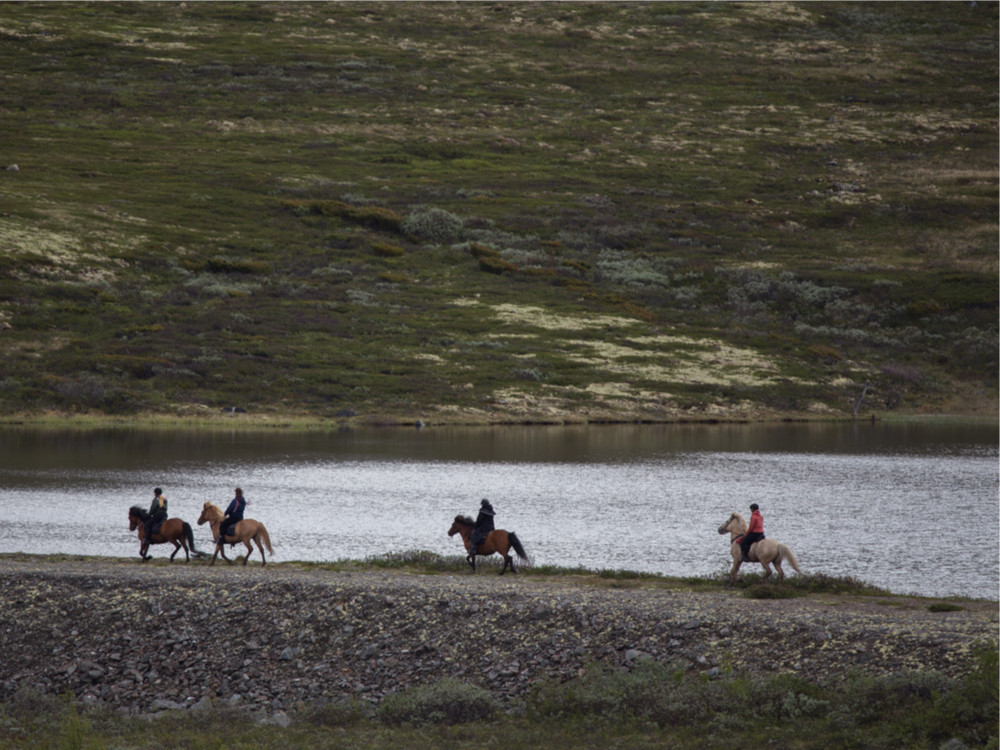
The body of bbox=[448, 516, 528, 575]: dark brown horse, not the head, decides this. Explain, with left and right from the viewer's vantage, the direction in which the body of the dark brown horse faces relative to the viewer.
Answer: facing to the left of the viewer

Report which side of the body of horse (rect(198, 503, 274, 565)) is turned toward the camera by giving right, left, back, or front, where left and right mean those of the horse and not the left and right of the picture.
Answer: left

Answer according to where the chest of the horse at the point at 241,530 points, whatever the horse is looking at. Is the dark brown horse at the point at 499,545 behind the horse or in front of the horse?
behind

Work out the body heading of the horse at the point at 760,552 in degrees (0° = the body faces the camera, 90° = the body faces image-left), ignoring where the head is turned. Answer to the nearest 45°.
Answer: approximately 90°

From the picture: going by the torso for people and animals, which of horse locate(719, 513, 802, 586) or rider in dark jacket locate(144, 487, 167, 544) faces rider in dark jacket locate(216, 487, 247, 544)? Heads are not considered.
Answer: the horse

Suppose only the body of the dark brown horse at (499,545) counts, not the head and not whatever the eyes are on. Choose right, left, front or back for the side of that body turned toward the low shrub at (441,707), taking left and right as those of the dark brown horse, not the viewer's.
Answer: left

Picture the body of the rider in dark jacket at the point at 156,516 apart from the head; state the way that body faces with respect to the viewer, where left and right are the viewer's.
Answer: facing to the left of the viewer

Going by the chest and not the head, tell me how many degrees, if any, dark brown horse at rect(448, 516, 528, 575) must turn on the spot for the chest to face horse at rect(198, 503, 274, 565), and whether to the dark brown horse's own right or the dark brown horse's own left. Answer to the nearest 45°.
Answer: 0° — it already faces it

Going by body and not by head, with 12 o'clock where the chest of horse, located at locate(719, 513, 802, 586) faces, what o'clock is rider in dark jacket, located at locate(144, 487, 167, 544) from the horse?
The rider in dark jacket is roughly at 12 o'clock from the horse.

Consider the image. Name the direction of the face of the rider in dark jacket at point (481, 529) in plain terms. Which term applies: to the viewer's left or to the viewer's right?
to the viewer's left

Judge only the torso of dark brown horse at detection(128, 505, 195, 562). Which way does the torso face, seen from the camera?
to the viewer's left

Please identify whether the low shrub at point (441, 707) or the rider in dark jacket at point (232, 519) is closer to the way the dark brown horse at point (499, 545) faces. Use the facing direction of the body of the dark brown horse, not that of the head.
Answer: the rider in dark jacket

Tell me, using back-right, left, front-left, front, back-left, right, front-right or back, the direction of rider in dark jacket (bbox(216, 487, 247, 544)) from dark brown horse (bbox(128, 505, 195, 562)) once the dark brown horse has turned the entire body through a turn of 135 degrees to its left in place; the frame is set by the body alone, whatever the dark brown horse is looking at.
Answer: front
